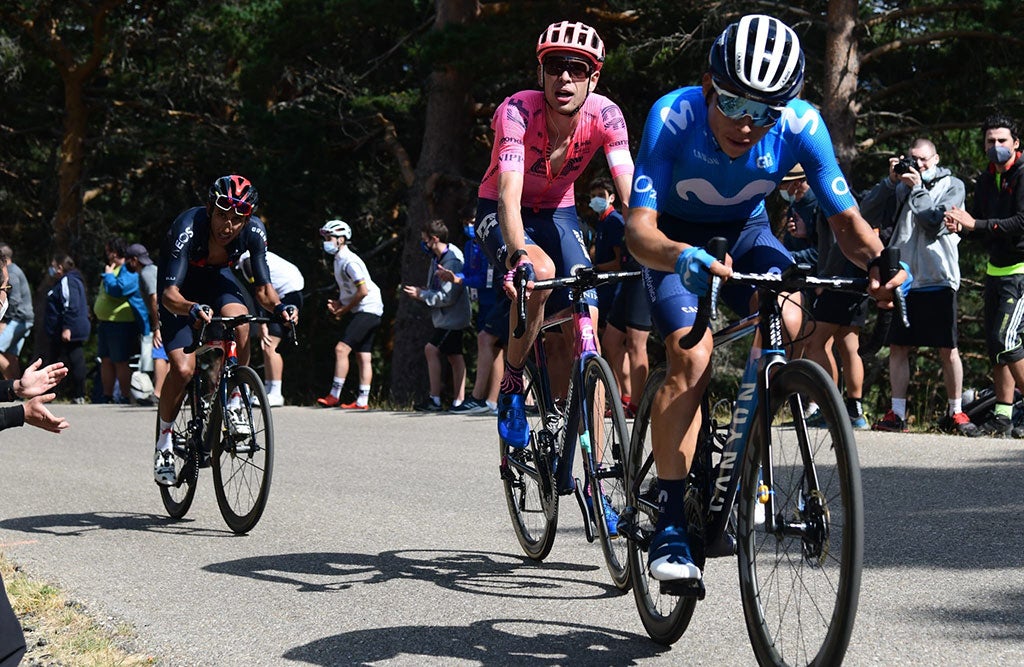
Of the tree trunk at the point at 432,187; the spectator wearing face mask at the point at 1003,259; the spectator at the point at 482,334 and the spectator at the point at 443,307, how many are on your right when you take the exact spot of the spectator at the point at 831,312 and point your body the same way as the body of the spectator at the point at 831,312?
3

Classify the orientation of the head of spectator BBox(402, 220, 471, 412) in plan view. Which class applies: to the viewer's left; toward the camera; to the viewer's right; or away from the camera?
to the viewer's left

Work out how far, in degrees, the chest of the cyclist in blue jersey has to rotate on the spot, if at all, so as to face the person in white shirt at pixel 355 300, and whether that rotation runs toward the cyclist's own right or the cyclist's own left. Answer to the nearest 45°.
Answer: approximately 180°

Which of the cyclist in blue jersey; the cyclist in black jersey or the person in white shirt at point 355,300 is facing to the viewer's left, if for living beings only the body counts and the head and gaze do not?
the person in white shirt

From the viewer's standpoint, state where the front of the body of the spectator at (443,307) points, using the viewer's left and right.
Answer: facing to the left of the viewer

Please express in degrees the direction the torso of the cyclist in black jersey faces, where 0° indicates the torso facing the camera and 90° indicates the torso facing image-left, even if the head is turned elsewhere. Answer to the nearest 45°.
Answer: approximately 315°

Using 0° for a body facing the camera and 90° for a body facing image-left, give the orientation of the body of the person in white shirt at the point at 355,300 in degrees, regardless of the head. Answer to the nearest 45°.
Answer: approximately 90°

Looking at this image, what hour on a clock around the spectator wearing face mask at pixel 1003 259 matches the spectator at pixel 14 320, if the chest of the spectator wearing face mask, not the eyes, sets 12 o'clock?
The spectator is roughly at 2 o'clock from the spectator wearing face mask.

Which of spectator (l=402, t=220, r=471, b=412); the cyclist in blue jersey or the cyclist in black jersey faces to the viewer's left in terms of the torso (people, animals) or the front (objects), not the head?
the spectator

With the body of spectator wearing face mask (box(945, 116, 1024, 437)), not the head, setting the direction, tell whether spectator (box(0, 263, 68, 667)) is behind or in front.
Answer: in front

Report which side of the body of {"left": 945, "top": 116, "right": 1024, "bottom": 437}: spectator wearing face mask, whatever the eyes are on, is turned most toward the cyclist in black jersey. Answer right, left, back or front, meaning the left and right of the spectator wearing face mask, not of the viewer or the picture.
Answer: front

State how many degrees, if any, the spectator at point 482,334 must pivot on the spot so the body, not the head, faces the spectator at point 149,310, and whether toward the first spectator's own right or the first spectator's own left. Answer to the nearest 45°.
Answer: approximately 45° to the first spectator's own right

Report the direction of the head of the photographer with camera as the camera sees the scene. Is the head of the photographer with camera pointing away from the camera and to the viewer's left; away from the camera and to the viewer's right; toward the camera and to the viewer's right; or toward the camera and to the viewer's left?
toward the camera and to the viewer's left
